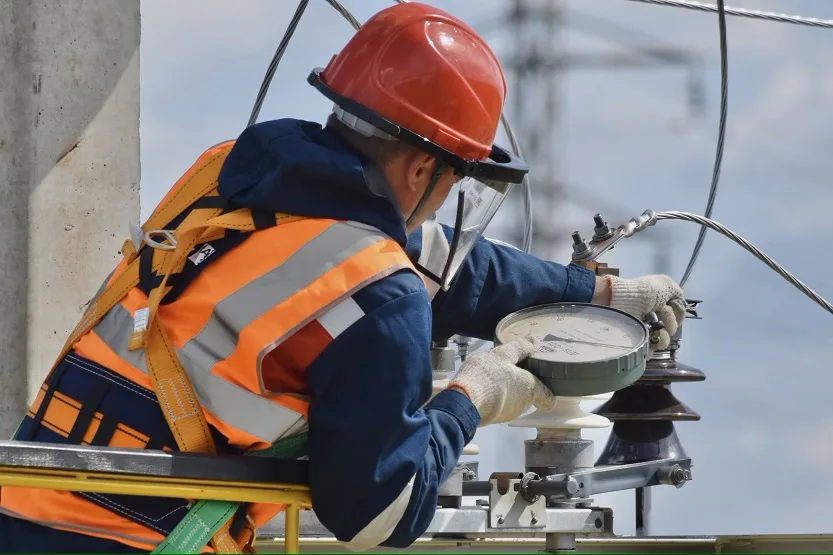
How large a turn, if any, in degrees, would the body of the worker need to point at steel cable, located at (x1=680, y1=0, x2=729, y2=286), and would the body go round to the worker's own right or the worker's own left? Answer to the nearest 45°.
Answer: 0° — they already face it

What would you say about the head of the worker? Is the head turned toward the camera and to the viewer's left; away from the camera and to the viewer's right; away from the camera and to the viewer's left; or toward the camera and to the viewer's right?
away from the camera and to the viewer's right

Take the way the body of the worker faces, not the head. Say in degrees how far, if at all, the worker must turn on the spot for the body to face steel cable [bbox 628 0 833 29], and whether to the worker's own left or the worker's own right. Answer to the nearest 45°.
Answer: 0° — they already face it

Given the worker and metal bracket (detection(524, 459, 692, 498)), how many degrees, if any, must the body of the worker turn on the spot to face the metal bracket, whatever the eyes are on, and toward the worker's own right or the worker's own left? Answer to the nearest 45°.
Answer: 0° — they already face it

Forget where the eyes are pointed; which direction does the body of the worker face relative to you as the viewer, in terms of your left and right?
facing away from the viewer and to the right of the viewer
